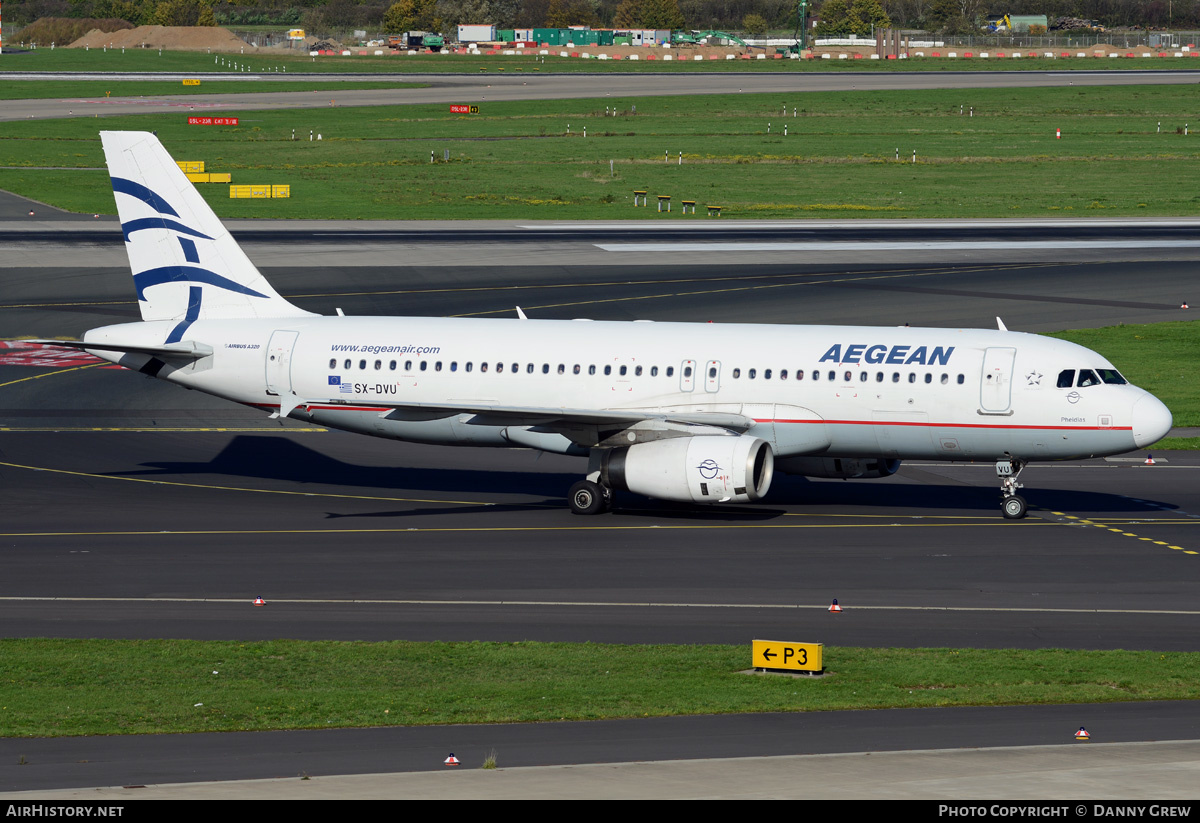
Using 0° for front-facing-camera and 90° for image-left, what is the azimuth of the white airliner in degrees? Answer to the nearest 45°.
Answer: approximately 270°

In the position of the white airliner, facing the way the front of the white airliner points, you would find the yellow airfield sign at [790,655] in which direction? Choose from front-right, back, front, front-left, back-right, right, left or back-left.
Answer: right
